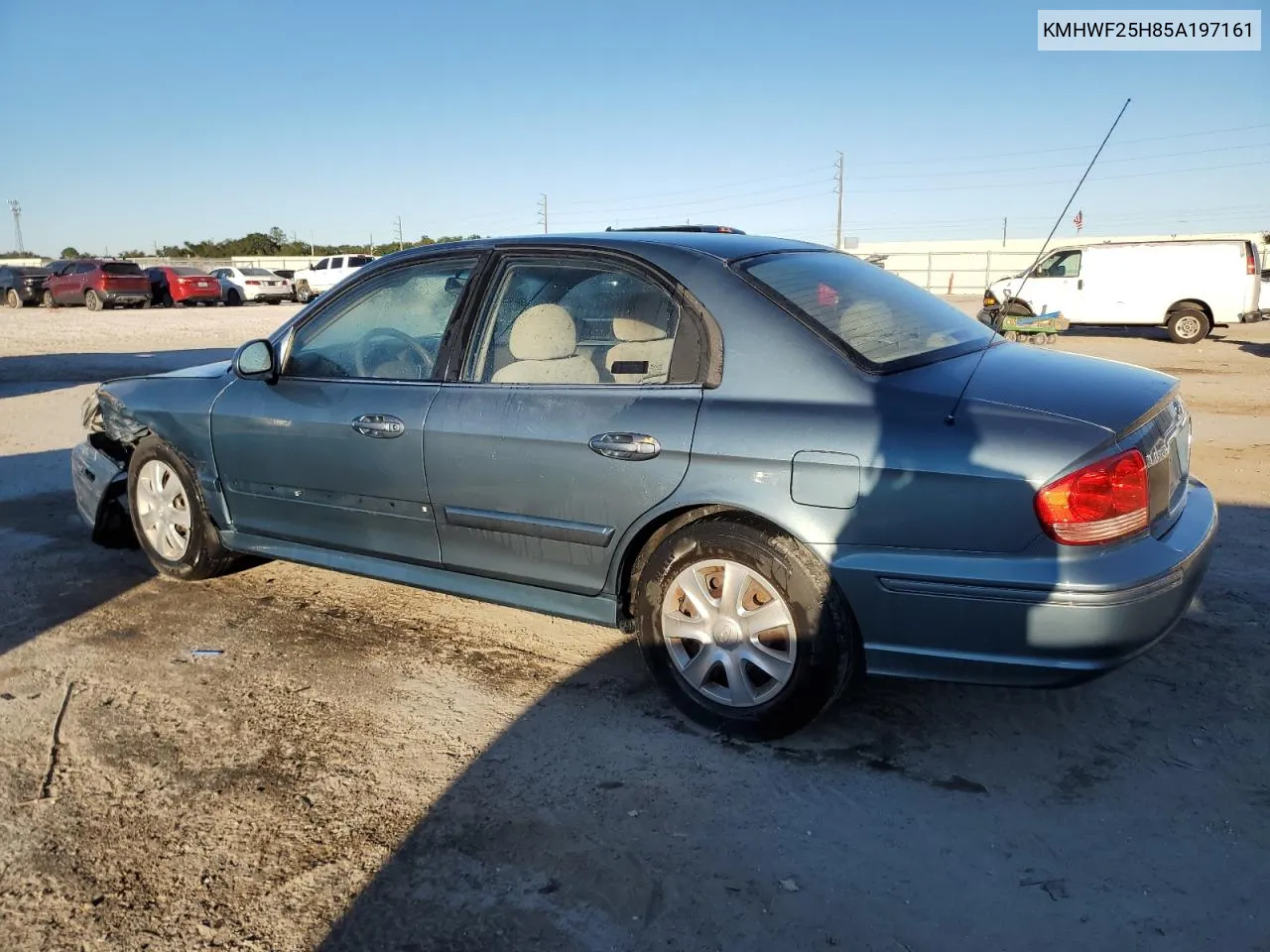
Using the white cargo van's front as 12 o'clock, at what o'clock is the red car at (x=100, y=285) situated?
The red car is roughly at 12 o'clock from the white cargo van.

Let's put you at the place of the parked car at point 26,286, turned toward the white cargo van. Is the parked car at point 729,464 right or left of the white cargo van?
right

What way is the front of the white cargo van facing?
to the viewer's left

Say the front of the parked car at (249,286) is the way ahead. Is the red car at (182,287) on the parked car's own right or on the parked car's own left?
on the parked car's own left

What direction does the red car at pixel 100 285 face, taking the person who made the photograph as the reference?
facing away from the viewer and to the left of the viewer

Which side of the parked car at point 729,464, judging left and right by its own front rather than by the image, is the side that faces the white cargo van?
right

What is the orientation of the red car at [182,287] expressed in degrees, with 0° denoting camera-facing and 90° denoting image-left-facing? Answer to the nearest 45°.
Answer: approximately 135°

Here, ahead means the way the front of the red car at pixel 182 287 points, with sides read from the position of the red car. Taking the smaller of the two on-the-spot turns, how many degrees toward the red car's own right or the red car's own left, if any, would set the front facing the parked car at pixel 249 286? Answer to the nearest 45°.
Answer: approximately 90° to the red car's own right

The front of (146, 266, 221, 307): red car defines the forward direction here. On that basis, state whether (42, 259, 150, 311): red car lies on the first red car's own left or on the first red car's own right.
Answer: on the first red car's own left

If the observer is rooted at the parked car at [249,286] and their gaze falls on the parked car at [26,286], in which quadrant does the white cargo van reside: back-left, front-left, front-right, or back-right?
back-left
